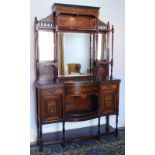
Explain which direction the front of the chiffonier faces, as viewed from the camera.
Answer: facing the viewer and to the right of the viewer
